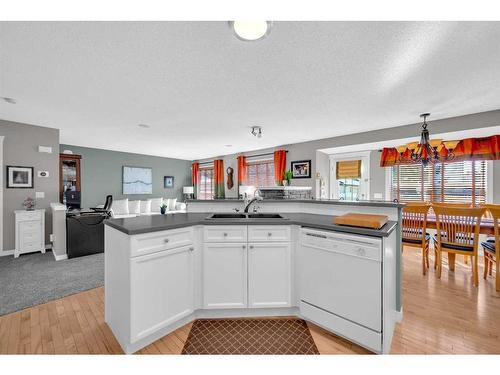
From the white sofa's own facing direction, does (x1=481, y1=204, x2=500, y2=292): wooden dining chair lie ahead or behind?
ahead

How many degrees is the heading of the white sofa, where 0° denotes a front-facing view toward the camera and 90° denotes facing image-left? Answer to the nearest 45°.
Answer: approximately 315°

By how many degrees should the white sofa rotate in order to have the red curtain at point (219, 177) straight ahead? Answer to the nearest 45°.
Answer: approximately 45° to its left

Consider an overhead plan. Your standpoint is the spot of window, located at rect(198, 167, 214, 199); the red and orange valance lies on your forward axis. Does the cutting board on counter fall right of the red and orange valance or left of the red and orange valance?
right

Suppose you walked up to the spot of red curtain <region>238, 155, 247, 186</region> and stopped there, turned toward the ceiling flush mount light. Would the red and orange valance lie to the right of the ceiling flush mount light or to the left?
left

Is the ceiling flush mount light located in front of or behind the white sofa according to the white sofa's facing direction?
in front
